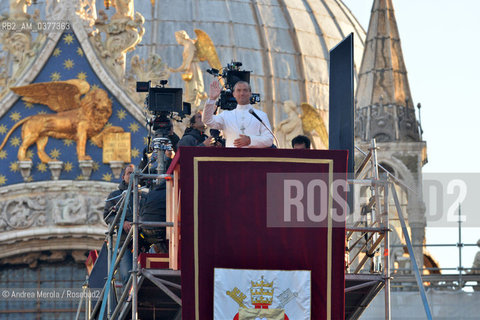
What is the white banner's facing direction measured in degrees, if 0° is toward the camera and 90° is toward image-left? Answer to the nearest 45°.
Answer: approximately 0°

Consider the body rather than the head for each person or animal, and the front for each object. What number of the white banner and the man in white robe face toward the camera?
2

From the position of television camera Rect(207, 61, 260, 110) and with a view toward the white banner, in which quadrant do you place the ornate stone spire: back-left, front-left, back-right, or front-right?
back-left
